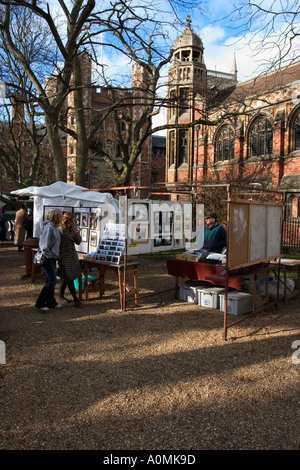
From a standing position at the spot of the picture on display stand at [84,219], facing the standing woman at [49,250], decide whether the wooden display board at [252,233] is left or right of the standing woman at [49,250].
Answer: left

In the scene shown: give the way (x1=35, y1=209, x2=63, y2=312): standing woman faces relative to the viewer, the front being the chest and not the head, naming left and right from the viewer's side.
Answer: facing to the right of the viewer

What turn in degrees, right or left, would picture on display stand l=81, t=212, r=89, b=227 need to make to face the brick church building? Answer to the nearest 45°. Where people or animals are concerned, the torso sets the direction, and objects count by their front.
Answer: approximately 135° to its left

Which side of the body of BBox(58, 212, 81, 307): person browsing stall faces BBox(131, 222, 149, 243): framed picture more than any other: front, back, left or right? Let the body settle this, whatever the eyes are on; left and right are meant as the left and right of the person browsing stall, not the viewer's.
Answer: front

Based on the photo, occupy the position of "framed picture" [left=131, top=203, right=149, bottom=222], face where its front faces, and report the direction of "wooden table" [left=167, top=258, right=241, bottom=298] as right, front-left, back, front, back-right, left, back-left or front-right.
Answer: front-left

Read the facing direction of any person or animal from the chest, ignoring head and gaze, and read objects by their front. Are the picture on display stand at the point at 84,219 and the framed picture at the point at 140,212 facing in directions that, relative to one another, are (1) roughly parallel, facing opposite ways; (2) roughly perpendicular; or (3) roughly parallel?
roughly parallel

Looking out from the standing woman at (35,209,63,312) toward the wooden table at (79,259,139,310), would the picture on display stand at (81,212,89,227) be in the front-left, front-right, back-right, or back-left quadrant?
front-left

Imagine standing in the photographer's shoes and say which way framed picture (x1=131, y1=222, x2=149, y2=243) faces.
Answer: facing the viewer

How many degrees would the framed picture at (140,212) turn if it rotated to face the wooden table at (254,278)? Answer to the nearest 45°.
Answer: approximately 45° to its left

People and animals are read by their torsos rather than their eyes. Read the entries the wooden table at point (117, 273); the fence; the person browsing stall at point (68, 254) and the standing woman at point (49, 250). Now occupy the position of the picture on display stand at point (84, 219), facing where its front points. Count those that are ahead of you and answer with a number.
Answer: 3

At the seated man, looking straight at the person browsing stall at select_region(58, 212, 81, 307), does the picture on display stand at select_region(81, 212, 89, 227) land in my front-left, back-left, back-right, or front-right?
front-right

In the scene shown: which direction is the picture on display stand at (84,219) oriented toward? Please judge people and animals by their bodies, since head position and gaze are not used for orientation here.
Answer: toward the camera
